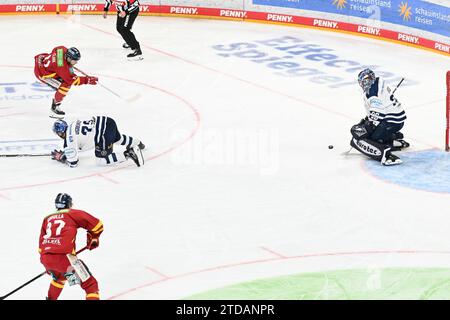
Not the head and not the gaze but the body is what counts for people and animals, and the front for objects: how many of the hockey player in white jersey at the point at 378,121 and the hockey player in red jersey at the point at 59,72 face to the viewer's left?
1

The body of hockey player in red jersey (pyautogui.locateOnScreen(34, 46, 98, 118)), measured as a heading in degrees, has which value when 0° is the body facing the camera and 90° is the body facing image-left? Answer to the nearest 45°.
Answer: approximately 270°

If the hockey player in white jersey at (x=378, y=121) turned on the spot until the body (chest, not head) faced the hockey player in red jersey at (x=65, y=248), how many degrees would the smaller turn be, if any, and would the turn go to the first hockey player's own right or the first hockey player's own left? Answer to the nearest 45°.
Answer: approximately 45° to the first hockey player's own left

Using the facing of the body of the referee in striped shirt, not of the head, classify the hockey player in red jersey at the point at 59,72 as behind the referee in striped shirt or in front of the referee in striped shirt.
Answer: in front

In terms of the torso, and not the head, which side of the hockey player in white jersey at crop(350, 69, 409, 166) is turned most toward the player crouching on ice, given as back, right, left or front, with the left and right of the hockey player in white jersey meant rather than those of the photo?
front

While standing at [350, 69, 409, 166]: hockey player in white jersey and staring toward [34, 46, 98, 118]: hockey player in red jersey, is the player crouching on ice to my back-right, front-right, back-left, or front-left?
front-left

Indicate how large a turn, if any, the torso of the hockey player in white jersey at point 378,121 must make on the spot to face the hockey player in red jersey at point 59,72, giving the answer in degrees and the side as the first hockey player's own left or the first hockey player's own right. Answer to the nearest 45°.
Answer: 0° — they already face them

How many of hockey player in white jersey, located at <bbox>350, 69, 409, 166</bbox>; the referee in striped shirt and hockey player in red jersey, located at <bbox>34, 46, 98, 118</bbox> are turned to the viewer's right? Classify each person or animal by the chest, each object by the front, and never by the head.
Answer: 1

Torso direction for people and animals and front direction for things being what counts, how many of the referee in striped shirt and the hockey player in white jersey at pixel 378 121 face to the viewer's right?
0

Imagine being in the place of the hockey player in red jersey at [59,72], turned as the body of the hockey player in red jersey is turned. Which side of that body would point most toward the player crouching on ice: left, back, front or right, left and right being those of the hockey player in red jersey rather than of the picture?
right

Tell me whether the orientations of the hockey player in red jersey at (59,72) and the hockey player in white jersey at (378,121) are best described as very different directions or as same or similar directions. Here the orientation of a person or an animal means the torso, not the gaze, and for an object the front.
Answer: very different directions

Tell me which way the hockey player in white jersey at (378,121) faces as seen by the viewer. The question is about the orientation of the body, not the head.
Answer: to the viewer's left
